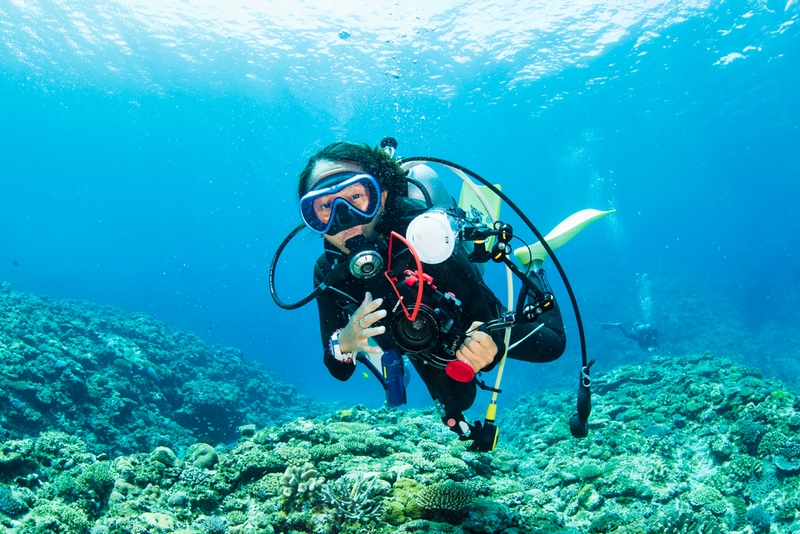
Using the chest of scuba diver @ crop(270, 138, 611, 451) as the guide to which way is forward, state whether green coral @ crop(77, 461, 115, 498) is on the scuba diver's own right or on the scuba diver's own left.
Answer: on the scuba diver's own right

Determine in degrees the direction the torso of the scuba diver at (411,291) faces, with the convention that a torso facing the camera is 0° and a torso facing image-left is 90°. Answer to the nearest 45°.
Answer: approximately 45°

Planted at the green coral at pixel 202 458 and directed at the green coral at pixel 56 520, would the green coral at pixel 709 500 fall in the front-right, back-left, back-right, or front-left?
back-left

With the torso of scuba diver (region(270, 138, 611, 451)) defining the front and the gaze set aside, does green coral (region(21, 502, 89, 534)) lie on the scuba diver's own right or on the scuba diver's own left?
on the scuba diver's own right

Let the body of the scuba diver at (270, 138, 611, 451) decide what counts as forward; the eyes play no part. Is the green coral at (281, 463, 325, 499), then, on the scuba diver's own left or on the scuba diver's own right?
on the scuba diver's own right
